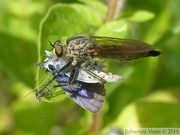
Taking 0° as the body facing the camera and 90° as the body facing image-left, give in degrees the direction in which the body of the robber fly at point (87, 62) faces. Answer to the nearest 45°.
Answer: approximately 90°

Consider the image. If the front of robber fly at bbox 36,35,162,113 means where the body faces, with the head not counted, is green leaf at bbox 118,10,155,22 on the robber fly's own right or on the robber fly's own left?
on the robber fly's own right

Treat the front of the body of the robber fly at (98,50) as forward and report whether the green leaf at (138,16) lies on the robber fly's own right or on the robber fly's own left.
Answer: on the robber fly's own right
